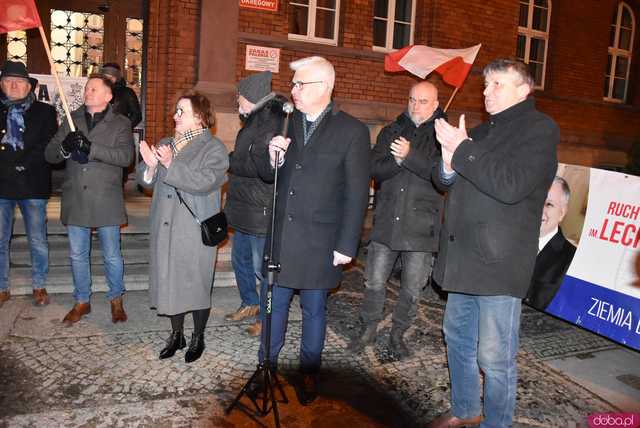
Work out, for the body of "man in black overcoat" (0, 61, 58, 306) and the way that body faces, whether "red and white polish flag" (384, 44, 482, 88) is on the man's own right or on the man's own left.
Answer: on the man's own left

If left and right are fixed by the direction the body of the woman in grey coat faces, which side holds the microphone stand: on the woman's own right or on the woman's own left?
on the woman's own left

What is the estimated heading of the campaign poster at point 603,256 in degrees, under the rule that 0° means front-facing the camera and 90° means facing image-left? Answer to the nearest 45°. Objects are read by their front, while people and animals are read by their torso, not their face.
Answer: approximately 0°

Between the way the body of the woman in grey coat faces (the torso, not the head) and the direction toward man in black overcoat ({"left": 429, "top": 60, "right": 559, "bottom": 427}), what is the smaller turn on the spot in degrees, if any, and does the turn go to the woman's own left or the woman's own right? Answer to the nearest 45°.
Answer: approximately 90° to the woman's own left

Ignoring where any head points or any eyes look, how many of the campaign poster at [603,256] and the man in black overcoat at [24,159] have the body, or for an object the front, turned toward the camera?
2

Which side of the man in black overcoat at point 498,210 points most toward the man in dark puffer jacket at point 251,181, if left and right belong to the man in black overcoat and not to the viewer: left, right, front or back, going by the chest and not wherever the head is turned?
right

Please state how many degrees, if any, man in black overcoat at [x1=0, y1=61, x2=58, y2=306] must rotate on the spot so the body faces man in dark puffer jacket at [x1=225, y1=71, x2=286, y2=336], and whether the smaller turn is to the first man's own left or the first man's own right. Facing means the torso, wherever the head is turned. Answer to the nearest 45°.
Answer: approximately 45° to the first man's own left

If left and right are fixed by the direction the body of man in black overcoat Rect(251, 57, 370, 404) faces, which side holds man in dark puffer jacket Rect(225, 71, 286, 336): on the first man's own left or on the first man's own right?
on the first man's own right

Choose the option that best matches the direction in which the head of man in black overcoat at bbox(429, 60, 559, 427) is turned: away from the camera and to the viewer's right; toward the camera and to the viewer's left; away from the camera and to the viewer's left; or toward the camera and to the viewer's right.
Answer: toward the camera and to the viewer's left

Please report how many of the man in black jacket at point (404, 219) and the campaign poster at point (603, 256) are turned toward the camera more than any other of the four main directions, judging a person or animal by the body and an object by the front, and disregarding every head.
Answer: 2

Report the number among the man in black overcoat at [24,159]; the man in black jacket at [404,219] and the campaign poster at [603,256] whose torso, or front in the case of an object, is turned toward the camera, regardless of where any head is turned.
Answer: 3
